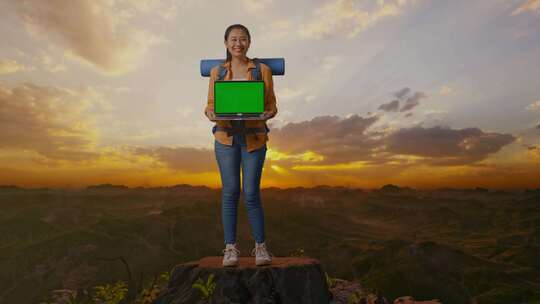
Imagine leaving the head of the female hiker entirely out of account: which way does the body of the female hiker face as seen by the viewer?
toward the camera
